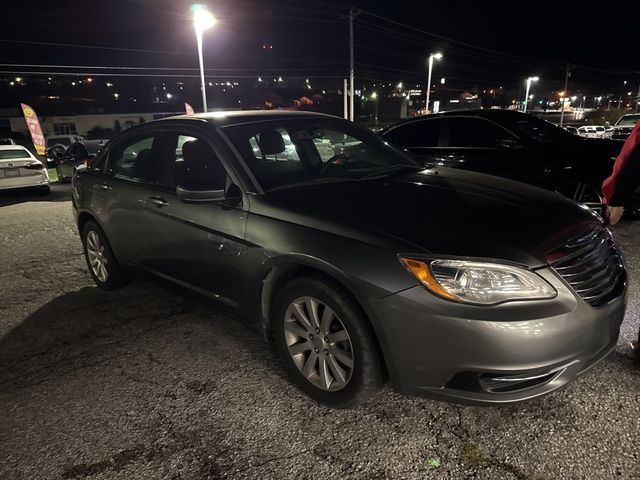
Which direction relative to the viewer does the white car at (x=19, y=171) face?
away from the camera

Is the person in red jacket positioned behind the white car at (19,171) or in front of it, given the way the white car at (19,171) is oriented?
behind
